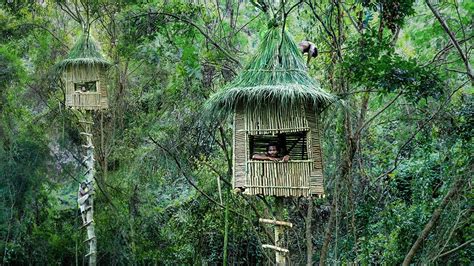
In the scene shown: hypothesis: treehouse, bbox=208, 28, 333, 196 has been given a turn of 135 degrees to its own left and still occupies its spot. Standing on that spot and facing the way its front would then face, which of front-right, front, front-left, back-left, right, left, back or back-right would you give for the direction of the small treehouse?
left

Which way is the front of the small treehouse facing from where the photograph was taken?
facing the viewer

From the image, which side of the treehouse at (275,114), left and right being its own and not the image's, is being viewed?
front

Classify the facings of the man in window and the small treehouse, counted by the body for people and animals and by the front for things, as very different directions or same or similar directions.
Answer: same or similar directions

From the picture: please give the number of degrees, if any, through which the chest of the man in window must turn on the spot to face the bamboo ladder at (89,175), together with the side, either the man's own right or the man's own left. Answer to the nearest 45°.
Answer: approximately 135° to the man's own right
